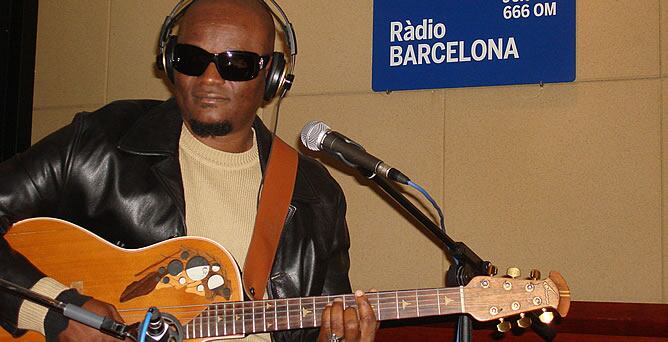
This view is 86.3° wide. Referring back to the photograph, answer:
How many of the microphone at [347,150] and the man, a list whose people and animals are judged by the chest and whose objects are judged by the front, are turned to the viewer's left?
1

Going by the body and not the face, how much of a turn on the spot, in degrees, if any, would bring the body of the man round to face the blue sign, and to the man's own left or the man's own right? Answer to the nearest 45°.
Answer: approximately 90° to the man's own left

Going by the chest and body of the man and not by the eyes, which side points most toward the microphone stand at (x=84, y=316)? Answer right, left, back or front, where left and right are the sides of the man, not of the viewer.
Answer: front

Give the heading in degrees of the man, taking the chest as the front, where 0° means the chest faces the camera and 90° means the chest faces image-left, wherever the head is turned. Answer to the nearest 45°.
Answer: approximately 0°

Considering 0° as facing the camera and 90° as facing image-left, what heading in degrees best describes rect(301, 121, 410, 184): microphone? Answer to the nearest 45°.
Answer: approximately 90°

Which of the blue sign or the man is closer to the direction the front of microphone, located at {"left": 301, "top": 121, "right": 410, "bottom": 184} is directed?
the man

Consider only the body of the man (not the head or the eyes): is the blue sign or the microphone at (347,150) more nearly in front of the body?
the microphone

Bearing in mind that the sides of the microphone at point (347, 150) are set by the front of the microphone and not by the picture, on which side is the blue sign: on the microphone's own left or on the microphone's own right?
on the microphone's own right
